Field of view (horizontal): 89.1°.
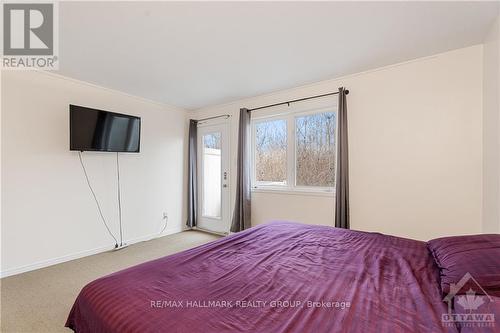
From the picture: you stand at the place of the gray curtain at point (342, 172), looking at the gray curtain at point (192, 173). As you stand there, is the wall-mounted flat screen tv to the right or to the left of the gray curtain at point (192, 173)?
left

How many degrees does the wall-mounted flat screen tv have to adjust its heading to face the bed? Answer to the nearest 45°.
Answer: approximately 45° to its right

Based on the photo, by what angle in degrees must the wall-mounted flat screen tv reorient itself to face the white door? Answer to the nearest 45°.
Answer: approximately 45° to its left

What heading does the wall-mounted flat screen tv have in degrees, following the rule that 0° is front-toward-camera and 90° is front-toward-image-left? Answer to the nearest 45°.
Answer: approximately 315°

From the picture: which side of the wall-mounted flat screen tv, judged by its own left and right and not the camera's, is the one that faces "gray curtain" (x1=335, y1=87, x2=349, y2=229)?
front

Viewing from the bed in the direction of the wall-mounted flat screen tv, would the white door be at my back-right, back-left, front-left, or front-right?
front-right

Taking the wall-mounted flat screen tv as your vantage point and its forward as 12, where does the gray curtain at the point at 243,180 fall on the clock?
The gray curtain is roughly at 11 o'clock from the wall-mounted flat screen tv.

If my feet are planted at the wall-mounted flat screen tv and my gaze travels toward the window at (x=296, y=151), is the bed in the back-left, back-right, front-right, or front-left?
front-right

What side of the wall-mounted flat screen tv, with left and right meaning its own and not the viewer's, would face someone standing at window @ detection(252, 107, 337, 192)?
front

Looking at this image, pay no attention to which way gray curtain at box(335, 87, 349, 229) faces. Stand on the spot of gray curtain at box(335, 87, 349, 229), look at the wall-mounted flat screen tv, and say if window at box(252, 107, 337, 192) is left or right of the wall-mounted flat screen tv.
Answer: right
